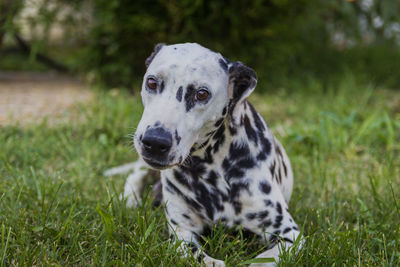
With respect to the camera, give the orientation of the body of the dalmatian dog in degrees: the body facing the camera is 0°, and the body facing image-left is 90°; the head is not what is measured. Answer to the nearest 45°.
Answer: approximately 0°
